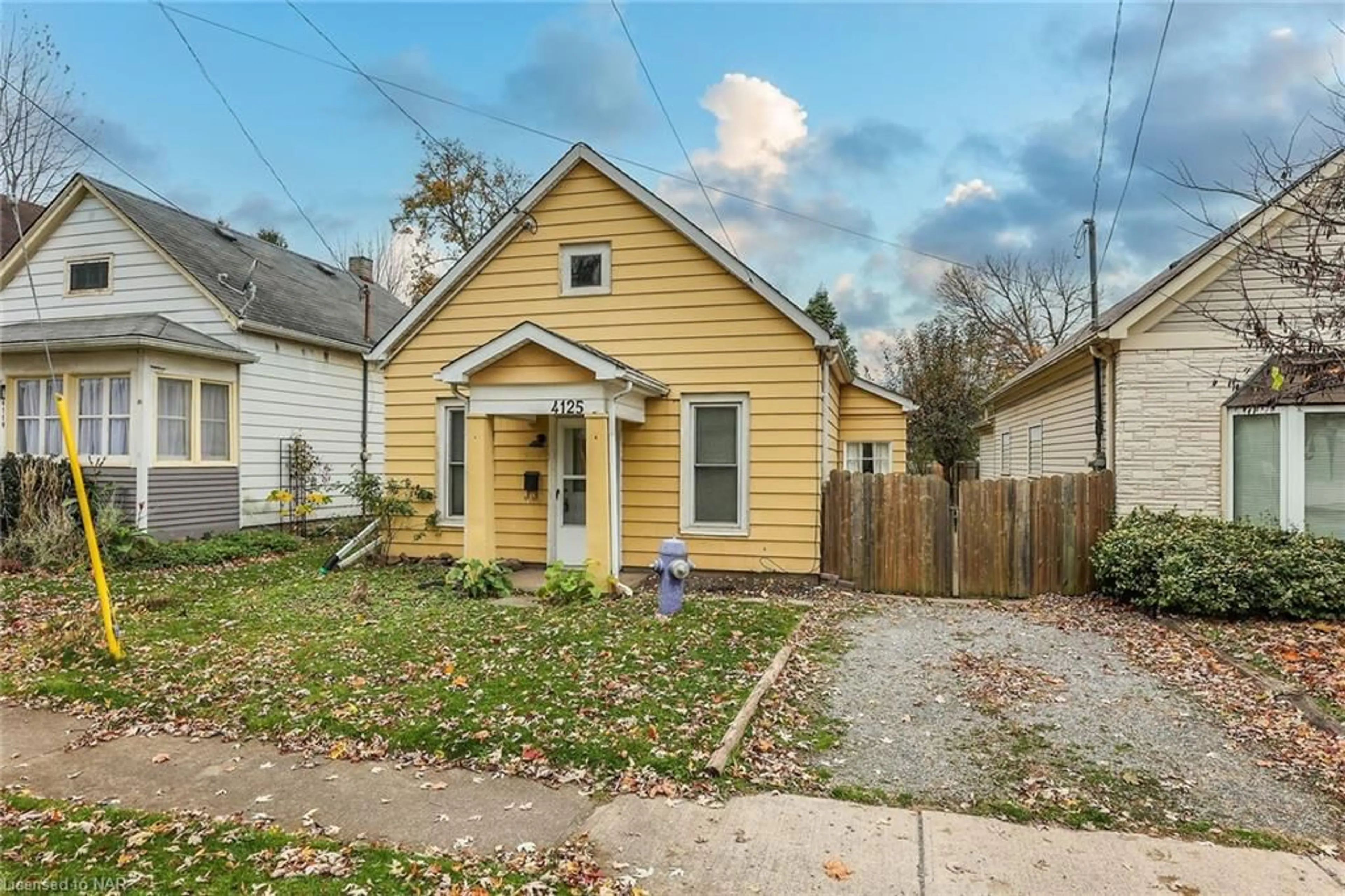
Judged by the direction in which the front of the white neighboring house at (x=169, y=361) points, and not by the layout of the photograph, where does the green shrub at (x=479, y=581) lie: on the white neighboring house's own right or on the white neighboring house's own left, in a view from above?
on the white neighboring house's own left

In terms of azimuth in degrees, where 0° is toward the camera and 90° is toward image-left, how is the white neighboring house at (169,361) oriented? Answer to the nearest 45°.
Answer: approximately 45°

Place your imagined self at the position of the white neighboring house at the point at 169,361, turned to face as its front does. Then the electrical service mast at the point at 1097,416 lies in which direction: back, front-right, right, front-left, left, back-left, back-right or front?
left

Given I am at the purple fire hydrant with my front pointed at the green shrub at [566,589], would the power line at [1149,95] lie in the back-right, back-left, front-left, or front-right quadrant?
back-right

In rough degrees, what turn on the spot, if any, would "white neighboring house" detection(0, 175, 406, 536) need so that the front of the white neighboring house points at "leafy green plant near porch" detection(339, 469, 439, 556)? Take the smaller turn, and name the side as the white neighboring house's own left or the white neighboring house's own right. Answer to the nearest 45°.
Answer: approximately 90° to the white neighboring house's own left

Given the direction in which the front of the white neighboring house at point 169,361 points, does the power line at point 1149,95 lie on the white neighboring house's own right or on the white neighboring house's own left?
on the white neighboring house's own left

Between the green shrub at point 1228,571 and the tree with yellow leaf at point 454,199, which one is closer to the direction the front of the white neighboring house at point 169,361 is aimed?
the green shrub

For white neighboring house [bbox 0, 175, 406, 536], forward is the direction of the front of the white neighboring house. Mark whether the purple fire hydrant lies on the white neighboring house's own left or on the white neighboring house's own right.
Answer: on the white neighboring house's own left

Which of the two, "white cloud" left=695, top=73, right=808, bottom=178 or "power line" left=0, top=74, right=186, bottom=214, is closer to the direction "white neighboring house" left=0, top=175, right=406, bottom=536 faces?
the power line

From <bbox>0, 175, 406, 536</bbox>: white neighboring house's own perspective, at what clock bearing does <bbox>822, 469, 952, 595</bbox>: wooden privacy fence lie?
The wooden privacy fence is roughly at 9 o'clock from the white neighboring house.

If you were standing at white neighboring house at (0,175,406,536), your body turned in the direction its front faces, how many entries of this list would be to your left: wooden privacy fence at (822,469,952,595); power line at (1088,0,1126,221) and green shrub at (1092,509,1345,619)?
3

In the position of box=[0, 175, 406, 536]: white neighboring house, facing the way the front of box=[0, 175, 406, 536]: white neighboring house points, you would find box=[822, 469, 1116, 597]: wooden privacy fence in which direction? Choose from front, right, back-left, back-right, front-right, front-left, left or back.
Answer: left
